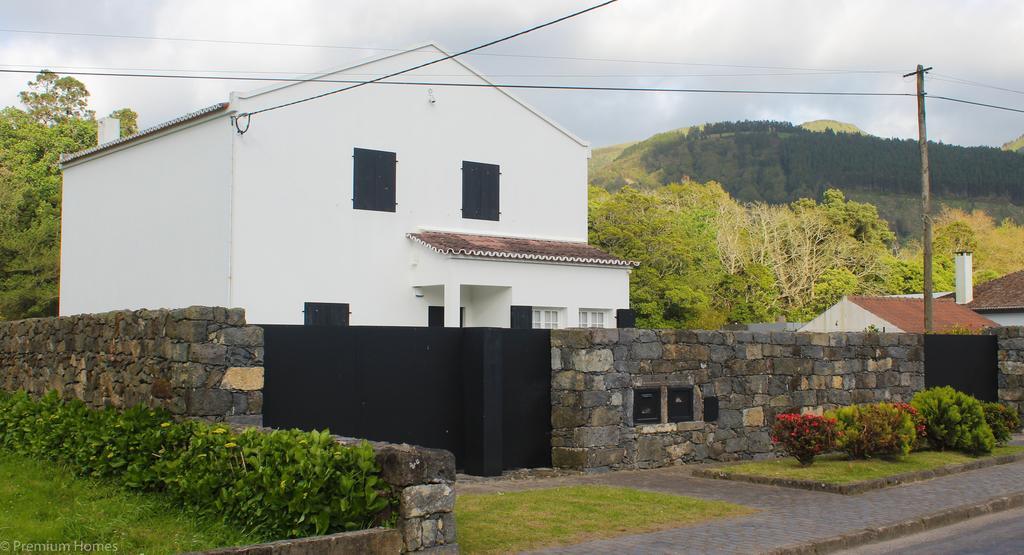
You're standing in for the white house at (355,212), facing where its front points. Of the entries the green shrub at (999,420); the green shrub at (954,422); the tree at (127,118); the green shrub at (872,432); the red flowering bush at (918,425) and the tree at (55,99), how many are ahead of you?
4

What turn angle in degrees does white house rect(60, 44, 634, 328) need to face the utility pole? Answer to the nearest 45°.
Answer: approximately 45° to its left

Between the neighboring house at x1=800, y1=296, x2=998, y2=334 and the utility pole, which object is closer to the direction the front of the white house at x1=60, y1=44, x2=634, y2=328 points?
the utility pole

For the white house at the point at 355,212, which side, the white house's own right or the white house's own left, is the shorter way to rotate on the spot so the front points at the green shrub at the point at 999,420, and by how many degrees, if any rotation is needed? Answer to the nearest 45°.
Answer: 0° — it already faces it

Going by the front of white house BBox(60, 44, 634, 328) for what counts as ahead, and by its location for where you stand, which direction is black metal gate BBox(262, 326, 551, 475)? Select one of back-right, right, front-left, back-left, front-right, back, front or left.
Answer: front-right

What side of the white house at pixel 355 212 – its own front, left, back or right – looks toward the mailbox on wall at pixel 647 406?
front

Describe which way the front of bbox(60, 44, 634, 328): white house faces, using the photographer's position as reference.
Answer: facing the viewer and to the right of the viewer

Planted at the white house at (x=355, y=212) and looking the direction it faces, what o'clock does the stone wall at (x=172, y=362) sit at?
The stone wall is roughly at 2 o'clock from the white house.

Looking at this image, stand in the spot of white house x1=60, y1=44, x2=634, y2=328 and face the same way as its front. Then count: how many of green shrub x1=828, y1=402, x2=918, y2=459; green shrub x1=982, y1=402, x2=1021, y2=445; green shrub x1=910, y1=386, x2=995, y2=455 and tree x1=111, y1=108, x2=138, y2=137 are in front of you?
3

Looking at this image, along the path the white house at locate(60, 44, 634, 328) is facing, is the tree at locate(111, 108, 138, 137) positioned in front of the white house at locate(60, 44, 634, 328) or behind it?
behind

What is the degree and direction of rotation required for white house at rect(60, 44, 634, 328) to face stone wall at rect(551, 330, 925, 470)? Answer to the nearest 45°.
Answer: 0° — it already faces it

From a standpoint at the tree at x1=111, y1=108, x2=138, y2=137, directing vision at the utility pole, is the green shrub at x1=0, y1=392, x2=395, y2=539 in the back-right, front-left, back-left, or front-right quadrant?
front-right

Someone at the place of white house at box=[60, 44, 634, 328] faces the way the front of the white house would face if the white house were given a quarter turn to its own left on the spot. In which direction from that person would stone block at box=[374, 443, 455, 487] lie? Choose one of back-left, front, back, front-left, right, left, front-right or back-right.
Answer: back-right

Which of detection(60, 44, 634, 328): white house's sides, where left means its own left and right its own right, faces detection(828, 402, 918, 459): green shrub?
front

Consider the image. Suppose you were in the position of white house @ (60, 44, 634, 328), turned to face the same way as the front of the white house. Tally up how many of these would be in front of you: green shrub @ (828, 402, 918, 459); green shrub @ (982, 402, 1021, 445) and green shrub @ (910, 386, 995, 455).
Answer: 3

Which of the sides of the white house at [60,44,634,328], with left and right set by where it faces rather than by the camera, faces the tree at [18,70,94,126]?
back

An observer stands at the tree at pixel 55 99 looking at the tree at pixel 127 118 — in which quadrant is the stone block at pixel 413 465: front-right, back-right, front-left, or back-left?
front-right
